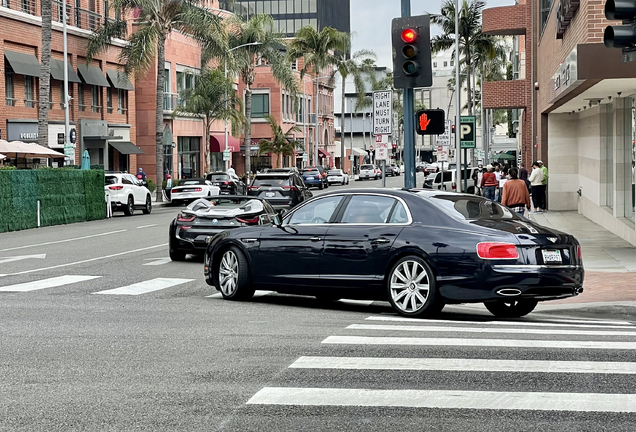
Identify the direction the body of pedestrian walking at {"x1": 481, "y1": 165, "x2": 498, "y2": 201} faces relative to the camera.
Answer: away from the camera

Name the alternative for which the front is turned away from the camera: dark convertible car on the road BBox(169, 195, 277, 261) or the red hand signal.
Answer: the dark convertible car on the road

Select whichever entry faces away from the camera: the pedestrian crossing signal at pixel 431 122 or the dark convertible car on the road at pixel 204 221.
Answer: the dark convertible car on the road

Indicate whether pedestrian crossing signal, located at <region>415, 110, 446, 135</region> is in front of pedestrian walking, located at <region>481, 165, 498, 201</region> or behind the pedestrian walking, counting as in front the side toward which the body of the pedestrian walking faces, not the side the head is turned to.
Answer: behind

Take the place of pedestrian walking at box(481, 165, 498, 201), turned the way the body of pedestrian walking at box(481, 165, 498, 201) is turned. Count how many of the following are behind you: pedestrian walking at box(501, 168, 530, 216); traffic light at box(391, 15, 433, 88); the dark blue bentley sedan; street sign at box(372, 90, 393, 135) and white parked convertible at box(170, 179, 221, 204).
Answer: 4

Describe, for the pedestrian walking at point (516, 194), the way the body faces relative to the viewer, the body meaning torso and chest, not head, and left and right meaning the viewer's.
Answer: facing away from the viewer

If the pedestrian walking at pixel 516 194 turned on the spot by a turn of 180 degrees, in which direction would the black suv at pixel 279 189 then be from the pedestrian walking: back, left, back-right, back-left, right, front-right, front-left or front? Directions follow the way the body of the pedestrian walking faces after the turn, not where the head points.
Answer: back-right
